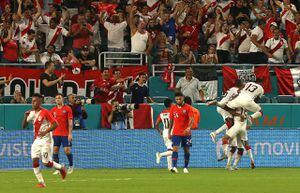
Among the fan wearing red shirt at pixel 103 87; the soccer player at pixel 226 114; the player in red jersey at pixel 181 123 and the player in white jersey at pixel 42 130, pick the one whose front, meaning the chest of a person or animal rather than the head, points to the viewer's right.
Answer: the soccer player

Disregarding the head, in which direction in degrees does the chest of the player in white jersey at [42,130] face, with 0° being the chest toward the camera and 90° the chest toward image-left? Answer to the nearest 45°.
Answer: approximately 45°

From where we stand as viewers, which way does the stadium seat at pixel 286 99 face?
facing the viewer

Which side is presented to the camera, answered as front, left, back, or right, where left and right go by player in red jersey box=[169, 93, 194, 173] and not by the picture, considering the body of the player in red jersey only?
front

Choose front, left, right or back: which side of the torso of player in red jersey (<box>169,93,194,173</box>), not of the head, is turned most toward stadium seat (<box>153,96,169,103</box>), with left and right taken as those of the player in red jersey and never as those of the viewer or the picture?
back

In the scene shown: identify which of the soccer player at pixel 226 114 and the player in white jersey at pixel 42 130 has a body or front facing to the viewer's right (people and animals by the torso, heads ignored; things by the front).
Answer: the soccer player

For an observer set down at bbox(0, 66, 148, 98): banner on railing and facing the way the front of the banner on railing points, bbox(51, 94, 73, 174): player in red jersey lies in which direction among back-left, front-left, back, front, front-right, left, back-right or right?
front

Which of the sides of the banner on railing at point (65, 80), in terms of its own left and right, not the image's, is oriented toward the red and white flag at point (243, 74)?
left

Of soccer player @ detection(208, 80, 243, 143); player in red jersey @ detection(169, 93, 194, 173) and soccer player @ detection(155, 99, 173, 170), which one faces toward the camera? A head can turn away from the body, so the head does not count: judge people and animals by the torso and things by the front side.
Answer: the player in red jersey

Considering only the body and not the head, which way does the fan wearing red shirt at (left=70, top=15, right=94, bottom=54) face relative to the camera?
toward the camera

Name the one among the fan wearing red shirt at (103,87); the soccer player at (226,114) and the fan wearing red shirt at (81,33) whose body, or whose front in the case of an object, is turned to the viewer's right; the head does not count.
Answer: the soccer player

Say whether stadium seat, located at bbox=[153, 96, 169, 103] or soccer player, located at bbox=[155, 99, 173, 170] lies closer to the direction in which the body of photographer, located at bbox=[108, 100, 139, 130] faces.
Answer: the soccer player

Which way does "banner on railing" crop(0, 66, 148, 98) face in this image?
toward the camera
